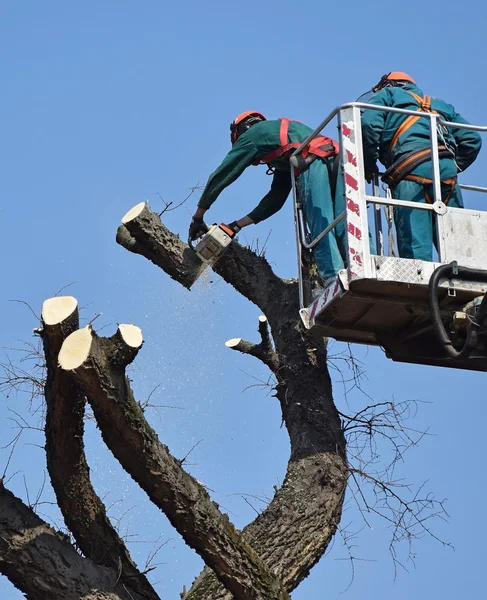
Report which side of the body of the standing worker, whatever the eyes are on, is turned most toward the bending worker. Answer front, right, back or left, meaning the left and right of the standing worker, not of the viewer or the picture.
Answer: left

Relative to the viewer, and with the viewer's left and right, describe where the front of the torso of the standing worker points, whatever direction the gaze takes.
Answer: facing away from the viewer and to the left of the viewer
